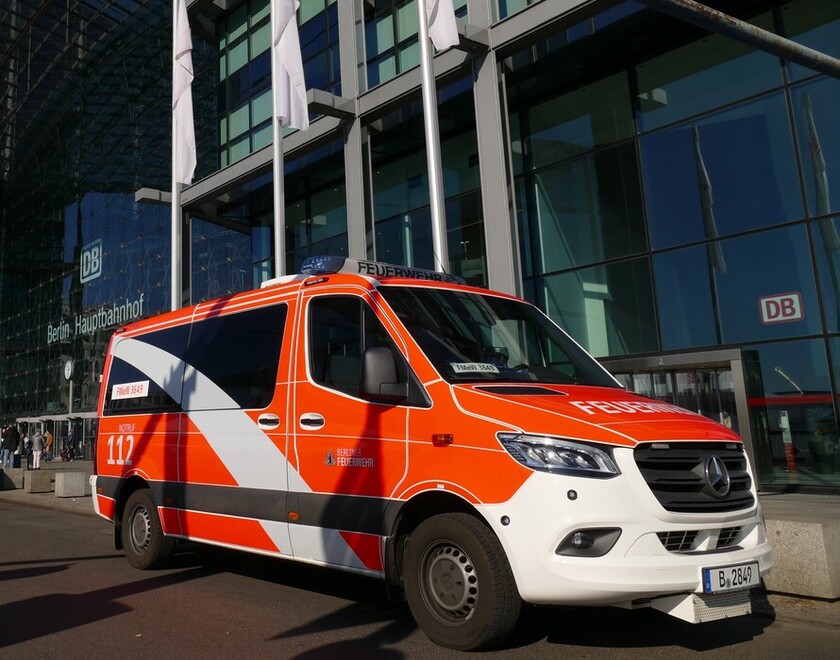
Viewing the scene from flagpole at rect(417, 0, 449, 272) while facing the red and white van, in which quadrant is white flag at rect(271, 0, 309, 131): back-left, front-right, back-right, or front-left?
back-right

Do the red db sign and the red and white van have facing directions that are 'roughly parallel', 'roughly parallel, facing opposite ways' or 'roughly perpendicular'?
roughly perpendicular

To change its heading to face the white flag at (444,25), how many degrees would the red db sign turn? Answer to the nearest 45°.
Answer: approximately 45° to its right

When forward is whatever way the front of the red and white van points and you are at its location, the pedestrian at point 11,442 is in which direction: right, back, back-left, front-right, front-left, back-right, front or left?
back

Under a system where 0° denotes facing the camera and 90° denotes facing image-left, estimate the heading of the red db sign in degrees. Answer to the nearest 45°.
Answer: approximately 0°

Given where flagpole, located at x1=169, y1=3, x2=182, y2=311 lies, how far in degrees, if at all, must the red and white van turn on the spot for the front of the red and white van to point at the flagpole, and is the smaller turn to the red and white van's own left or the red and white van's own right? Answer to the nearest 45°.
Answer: approximately 180°

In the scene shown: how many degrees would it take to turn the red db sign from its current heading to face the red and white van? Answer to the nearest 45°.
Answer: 0° — it already faces it
